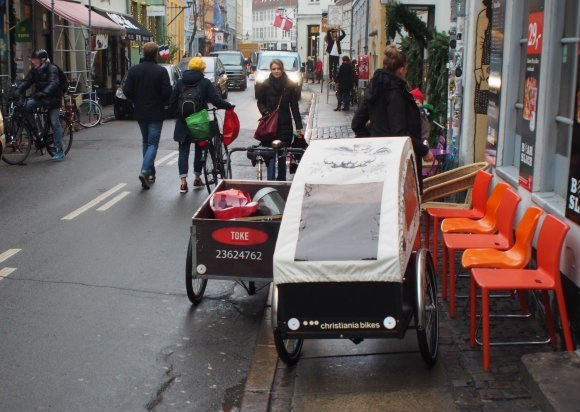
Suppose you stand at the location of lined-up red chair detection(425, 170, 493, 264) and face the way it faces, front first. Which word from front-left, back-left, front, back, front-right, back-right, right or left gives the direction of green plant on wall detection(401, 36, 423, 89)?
right

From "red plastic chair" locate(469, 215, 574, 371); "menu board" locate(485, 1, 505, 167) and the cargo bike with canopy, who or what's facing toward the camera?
the cargo bike with canopy

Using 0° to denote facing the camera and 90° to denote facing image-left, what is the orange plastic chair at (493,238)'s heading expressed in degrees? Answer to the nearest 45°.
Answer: approximately 90°

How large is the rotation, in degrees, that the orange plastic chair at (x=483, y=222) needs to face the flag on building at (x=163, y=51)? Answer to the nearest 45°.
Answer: approximately 45° to its right

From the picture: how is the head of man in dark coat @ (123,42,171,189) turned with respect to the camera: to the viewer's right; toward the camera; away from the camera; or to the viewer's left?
away from the camera

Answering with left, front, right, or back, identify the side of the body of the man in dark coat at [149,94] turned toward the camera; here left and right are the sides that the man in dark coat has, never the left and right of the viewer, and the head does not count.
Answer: back

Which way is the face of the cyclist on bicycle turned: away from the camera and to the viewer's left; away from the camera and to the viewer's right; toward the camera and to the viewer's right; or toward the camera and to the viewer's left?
toward the camera and to the viewer's left

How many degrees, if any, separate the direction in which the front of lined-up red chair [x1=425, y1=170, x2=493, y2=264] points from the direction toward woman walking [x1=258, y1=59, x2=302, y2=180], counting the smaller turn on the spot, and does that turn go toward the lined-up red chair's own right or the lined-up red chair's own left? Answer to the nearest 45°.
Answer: approximately 45° to the lined-up red chair's own right

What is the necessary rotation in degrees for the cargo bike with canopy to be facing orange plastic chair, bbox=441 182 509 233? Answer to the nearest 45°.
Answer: approximately 135° to its left

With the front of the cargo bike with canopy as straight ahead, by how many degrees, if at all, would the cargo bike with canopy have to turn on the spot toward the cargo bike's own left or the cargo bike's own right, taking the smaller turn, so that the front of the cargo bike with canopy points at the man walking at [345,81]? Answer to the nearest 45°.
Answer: approximately 180°

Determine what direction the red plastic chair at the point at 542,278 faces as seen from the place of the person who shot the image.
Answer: facing to the left of the viewer

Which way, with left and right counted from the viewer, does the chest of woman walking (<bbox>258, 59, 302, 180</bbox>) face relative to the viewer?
facing the viewer

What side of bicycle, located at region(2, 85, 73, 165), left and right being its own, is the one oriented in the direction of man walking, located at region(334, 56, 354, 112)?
back

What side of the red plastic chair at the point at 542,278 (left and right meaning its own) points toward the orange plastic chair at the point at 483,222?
right

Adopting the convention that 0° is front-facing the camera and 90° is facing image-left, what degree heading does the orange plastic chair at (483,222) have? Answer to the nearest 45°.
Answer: approximately 90°

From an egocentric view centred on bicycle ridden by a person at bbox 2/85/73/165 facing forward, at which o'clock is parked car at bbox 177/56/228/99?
The parked car is roughly at 5 o'clock from the bicycle ridden by a person.

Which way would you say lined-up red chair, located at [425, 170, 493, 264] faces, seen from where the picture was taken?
facing to the left of the viewer

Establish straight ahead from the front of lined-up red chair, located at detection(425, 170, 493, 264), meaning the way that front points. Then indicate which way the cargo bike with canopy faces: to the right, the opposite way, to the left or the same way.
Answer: to the left

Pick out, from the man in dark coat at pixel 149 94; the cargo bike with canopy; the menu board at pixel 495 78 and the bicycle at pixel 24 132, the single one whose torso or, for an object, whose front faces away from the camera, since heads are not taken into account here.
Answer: the man in dark coat

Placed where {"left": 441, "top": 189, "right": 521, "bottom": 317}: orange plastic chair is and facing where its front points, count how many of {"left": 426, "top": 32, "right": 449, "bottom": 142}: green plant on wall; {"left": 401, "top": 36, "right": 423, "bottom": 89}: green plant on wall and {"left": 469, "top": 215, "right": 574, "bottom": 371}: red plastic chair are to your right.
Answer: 2
